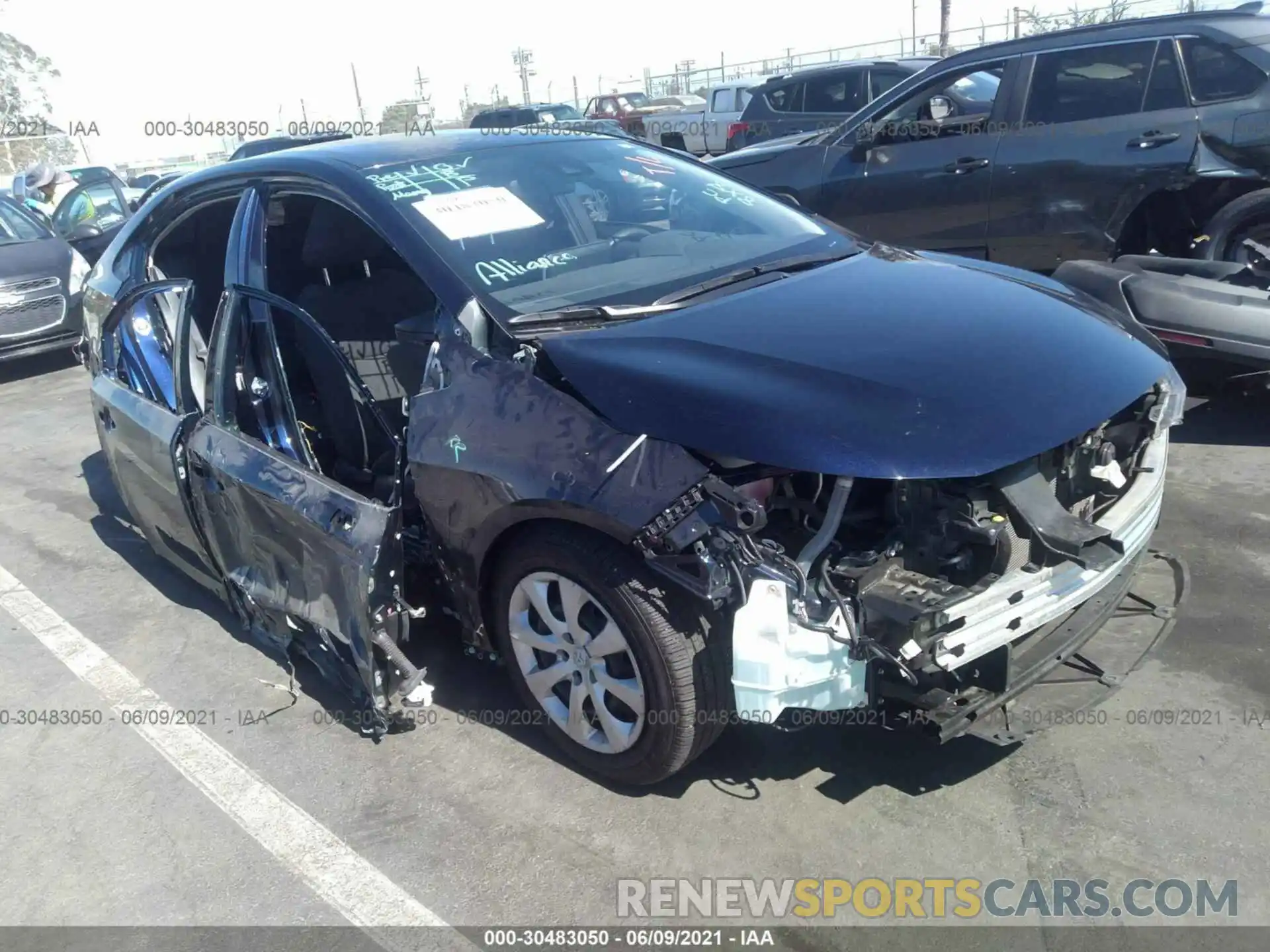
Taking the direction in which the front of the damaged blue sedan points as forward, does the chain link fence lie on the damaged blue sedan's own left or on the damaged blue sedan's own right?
on the damaged blue sedan's own left

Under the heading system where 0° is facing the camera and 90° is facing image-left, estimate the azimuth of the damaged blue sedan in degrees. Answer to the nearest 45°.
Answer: approximately 315°

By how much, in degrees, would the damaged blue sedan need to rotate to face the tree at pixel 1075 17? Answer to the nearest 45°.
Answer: approximately 90° to its left

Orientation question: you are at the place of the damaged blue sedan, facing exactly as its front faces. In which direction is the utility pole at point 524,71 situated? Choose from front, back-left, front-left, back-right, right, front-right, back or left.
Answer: back-left

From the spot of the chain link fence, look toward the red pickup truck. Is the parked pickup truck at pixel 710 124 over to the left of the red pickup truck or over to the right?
left
